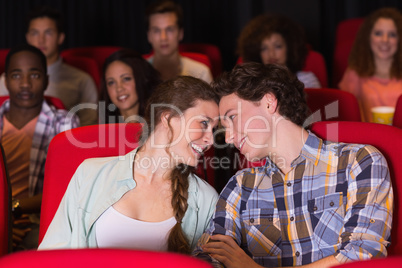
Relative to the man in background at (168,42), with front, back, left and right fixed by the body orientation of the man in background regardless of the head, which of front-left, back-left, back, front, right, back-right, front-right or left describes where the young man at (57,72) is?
right

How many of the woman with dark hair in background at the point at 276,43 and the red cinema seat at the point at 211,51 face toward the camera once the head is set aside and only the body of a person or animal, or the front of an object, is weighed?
2

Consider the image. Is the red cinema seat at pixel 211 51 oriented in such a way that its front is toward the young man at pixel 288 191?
yes

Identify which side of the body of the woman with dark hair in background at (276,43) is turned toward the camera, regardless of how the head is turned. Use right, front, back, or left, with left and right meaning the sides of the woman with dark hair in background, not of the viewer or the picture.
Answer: front

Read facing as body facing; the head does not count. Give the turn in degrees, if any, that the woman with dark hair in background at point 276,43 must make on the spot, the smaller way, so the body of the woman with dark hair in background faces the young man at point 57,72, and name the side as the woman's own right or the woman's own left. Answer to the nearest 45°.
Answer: approximately 90° to the woman's own right

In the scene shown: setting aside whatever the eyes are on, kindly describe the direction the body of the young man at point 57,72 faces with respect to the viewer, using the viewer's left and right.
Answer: facing the viewer

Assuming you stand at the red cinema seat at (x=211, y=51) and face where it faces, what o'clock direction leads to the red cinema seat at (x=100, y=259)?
the red cinema seat at (x=100, y=259) is roughly at 12 o'clock from the red cinema seat at (x=211, y=51).

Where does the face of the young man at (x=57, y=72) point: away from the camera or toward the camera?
toward the camera

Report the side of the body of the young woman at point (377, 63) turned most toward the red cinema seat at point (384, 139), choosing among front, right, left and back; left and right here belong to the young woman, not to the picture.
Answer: front

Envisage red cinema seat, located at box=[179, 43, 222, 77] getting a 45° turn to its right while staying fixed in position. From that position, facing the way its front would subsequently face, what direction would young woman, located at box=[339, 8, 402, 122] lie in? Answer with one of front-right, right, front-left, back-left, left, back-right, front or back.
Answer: left

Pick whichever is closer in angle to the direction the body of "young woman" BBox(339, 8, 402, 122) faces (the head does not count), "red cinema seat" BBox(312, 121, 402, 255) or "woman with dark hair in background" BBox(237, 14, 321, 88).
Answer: the red cinema seat

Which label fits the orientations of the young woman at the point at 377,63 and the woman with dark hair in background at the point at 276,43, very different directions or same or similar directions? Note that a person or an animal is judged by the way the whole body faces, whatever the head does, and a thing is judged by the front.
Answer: same or similar directions

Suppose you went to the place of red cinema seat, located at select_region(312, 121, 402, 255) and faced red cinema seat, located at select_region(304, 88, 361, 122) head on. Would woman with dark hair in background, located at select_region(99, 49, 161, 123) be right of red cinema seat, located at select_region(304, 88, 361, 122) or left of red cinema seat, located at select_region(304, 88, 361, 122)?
left

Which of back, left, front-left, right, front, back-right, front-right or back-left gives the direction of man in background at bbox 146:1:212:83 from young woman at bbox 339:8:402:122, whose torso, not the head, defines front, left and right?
right

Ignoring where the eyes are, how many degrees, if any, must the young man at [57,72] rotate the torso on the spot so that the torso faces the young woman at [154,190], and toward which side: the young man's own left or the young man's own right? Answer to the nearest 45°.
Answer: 0° — they already face them

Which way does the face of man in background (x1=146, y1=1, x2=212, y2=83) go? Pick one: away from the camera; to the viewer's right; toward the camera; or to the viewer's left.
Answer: toward the camera

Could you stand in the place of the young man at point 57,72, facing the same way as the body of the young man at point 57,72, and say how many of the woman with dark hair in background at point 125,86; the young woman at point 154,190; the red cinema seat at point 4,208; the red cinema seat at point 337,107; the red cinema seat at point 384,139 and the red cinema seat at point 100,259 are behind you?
0

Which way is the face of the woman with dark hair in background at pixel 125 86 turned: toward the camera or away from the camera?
toward the camera

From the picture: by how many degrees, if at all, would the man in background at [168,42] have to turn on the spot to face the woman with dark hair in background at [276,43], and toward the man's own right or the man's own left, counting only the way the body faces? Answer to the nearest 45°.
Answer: approximately 45° to the man's own left

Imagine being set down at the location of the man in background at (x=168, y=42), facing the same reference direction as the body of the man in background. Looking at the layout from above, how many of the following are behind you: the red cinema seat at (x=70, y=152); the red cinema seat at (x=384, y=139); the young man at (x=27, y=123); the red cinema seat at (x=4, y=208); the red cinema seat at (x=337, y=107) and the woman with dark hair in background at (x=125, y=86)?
0

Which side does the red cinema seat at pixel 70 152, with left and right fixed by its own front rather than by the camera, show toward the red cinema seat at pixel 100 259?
front

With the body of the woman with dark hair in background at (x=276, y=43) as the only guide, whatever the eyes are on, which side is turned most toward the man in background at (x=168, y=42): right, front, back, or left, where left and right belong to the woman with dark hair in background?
right

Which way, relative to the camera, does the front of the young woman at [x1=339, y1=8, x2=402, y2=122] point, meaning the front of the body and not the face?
toward the camera
